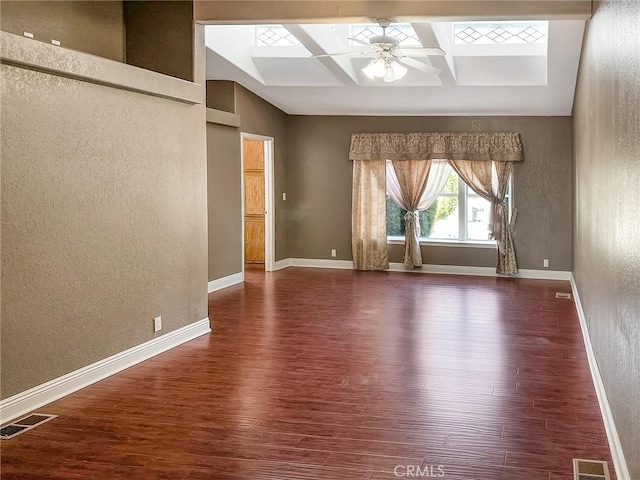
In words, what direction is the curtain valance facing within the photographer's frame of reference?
facing the viewer

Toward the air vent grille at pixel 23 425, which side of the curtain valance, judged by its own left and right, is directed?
front

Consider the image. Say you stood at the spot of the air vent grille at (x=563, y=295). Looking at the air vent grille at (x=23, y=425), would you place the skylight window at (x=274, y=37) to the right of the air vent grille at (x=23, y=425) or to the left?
right

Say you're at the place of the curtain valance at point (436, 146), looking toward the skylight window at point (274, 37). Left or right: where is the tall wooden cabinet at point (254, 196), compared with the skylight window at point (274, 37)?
right

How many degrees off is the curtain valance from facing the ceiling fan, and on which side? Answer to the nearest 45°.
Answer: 0° — it already faces it

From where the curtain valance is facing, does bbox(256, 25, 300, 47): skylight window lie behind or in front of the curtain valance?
in front

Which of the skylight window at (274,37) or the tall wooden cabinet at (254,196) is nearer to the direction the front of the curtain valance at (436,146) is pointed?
the skylight window

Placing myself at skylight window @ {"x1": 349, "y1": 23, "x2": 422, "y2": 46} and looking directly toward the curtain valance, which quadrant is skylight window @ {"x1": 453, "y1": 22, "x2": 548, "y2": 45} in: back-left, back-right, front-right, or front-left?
front-right

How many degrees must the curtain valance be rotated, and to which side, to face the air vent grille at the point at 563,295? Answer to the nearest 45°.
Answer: approximately 45° to its left

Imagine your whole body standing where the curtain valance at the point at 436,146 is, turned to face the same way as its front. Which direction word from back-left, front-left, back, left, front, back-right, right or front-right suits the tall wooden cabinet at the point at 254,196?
right

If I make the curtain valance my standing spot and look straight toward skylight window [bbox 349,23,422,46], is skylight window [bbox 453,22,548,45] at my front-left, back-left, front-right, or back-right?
front-left

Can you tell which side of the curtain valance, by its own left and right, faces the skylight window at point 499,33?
front

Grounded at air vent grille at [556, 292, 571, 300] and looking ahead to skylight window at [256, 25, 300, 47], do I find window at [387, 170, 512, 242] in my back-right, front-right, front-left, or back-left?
front-right

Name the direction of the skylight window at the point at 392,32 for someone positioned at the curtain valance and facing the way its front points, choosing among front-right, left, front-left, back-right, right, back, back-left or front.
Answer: front

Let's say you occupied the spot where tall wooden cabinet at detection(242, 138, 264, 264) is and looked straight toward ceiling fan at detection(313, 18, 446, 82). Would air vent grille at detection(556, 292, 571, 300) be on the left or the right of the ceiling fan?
left
